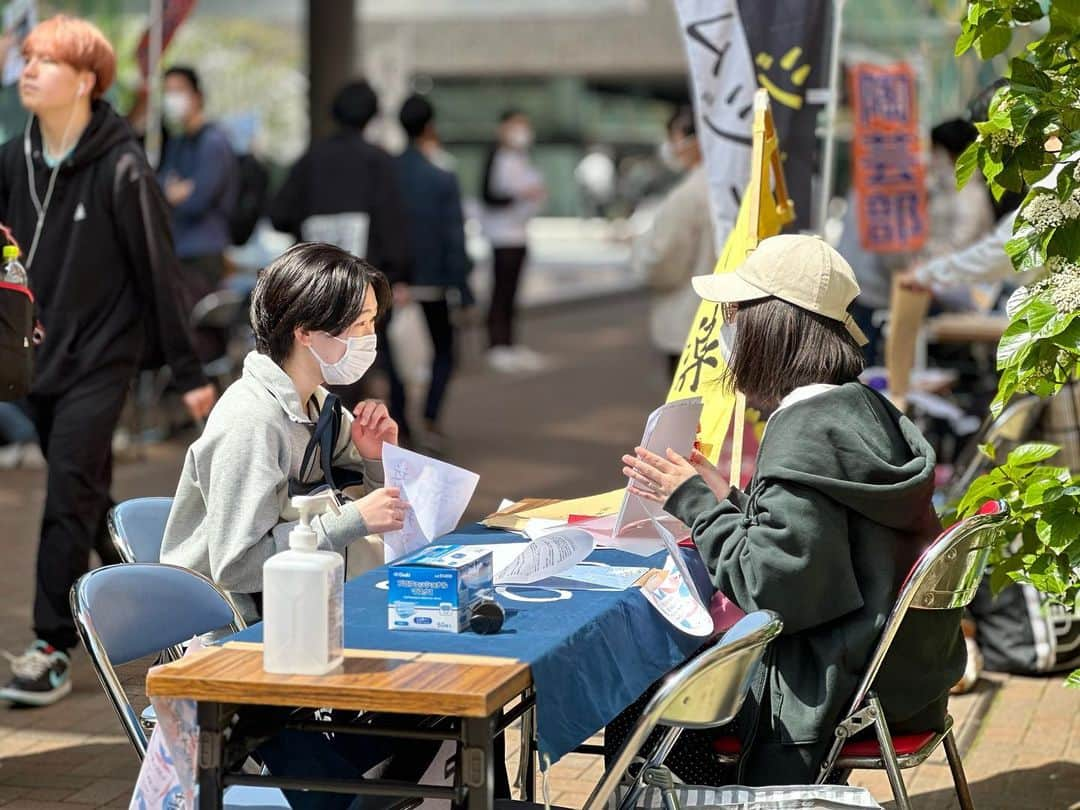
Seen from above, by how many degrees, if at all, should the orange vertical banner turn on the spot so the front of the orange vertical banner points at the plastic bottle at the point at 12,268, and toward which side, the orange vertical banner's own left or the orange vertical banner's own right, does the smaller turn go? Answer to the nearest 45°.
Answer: approximately 45° to the orange vertical banner's own right

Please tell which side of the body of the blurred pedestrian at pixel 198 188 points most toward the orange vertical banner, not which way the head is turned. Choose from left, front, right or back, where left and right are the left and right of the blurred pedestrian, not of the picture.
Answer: left

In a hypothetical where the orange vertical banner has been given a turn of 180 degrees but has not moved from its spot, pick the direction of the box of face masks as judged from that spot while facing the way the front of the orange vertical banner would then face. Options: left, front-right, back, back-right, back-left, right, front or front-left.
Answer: back

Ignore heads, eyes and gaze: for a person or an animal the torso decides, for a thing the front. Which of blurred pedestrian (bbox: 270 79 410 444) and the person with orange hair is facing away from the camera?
the blurred pedestrian

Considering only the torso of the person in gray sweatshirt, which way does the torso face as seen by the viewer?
to the viewer's right

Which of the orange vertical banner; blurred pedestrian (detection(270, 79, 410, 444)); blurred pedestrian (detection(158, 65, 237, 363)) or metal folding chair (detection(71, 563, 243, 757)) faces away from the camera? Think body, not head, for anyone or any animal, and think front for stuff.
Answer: blurred pedestrian (detection(270, 79, 410, 444))

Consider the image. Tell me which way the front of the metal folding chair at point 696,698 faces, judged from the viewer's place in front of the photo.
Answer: facing away from the viewer and to the left of the viewer

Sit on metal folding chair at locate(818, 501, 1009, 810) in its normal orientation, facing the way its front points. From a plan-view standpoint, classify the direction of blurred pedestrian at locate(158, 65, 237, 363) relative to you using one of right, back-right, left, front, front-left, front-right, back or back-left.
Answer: front

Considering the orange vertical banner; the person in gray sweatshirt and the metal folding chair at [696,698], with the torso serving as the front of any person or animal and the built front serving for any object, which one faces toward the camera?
the orange vertical banner

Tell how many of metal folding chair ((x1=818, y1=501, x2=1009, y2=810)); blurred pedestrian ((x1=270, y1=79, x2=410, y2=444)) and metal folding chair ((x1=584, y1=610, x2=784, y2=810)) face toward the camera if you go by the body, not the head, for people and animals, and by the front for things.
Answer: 0

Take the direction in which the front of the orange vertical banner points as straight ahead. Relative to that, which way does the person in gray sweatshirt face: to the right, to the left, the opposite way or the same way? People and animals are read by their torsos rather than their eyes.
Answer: to the left

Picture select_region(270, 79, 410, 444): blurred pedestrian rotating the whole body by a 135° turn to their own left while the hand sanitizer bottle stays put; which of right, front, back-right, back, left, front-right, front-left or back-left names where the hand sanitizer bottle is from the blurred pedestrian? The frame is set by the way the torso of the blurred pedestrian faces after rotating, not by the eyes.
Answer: front-left

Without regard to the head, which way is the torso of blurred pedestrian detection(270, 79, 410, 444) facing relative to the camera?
away from the camera

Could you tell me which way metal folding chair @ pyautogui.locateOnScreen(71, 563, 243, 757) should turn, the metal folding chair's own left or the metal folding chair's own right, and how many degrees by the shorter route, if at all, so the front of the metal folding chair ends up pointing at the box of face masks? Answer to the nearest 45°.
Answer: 0° — it already faces it

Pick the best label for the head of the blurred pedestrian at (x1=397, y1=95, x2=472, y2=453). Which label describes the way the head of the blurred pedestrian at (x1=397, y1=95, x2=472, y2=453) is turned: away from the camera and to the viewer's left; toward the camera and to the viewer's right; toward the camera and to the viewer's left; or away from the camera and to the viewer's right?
away from the camera and to the viewer's right

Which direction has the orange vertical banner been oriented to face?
toward the camera

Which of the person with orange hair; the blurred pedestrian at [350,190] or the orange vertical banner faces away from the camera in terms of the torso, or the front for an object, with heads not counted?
the blurred pedestrian

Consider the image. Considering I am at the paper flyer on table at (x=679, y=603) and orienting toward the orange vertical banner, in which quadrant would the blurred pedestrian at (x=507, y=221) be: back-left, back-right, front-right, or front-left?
front-left

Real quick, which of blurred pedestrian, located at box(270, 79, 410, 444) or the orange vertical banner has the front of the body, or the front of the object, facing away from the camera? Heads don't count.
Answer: the blurred pedestrian

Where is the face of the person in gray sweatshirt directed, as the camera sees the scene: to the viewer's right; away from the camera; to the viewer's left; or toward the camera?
to the viewer's right

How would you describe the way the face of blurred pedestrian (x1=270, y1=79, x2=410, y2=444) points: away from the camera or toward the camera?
away from the camera

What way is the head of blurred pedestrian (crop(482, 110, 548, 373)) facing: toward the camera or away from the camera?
toward the camera
